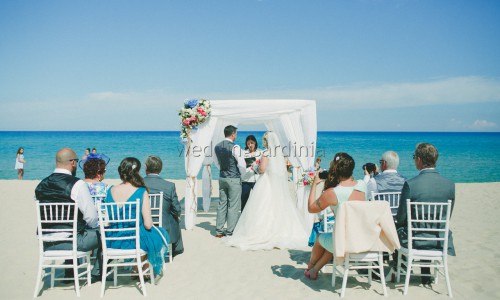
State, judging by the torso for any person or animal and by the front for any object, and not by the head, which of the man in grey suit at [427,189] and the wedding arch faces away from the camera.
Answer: the man in grey suit

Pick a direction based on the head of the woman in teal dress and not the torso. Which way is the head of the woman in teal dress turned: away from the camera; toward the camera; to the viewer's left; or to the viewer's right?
away from the camera

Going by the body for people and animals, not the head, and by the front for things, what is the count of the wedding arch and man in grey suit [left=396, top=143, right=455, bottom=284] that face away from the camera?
1

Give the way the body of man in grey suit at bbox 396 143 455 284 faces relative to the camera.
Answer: away from the camera

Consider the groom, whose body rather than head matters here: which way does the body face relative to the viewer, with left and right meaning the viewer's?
facing away from the viewer and to the right of the viewer

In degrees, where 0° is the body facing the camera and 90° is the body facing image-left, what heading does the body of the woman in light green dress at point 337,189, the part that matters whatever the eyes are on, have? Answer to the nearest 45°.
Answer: approximately 135°

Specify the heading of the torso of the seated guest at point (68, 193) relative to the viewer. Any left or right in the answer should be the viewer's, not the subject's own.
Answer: facing away from the viewer and to the right of the viewer

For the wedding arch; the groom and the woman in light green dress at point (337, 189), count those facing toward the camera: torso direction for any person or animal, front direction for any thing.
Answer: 1

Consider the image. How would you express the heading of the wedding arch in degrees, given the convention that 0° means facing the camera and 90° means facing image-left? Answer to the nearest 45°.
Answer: approximately 0°

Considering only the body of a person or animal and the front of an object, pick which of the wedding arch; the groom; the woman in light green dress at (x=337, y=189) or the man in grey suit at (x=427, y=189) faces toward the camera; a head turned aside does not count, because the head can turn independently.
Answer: the wedding arch

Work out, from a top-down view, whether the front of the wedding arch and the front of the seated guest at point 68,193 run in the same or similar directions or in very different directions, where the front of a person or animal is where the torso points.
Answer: very different directions
